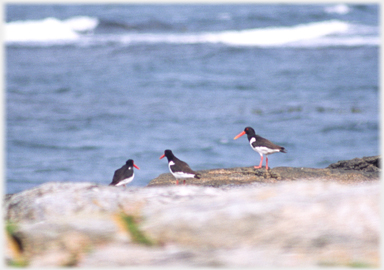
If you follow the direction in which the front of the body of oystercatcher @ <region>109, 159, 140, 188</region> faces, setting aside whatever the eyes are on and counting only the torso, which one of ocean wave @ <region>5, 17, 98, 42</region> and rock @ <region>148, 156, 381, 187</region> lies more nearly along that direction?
the rock

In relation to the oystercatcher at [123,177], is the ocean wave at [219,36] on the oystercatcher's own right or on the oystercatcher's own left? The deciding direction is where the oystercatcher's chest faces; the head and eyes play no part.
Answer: on the oystercatcher's own left

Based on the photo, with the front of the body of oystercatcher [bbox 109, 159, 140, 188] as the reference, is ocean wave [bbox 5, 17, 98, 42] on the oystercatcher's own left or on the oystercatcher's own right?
on the oystercatcher's own left

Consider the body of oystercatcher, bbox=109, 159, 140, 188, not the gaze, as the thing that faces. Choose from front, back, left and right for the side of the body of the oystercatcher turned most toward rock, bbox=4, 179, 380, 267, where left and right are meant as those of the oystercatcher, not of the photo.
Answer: right

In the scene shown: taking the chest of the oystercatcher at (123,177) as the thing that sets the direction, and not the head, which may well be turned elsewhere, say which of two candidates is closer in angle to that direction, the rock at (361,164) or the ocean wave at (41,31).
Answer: the rock

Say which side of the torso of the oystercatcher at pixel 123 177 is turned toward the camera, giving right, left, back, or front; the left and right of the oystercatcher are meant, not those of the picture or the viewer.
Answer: right

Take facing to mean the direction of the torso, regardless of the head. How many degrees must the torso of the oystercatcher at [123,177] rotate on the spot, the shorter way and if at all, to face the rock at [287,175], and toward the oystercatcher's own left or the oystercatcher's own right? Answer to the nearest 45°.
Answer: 0° — it already faces it
